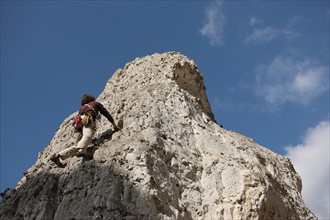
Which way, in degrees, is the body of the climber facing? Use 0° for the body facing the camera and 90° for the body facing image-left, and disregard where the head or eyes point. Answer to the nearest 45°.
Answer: approximately 225°
